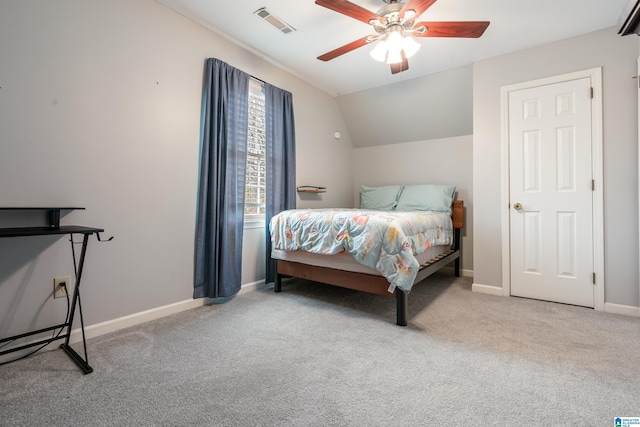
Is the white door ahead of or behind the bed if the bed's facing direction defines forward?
behind

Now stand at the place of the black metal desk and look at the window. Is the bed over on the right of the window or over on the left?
right

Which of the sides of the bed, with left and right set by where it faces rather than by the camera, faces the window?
right

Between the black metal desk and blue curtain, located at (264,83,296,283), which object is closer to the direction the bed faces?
the black metal desk

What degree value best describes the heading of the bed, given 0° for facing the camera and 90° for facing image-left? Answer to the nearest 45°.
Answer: approximately 45°

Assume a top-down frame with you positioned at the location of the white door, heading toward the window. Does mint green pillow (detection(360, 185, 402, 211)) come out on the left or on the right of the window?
right

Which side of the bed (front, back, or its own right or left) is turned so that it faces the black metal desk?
front

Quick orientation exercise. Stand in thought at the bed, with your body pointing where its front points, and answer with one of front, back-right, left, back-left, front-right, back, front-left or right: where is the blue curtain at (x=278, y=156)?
right
